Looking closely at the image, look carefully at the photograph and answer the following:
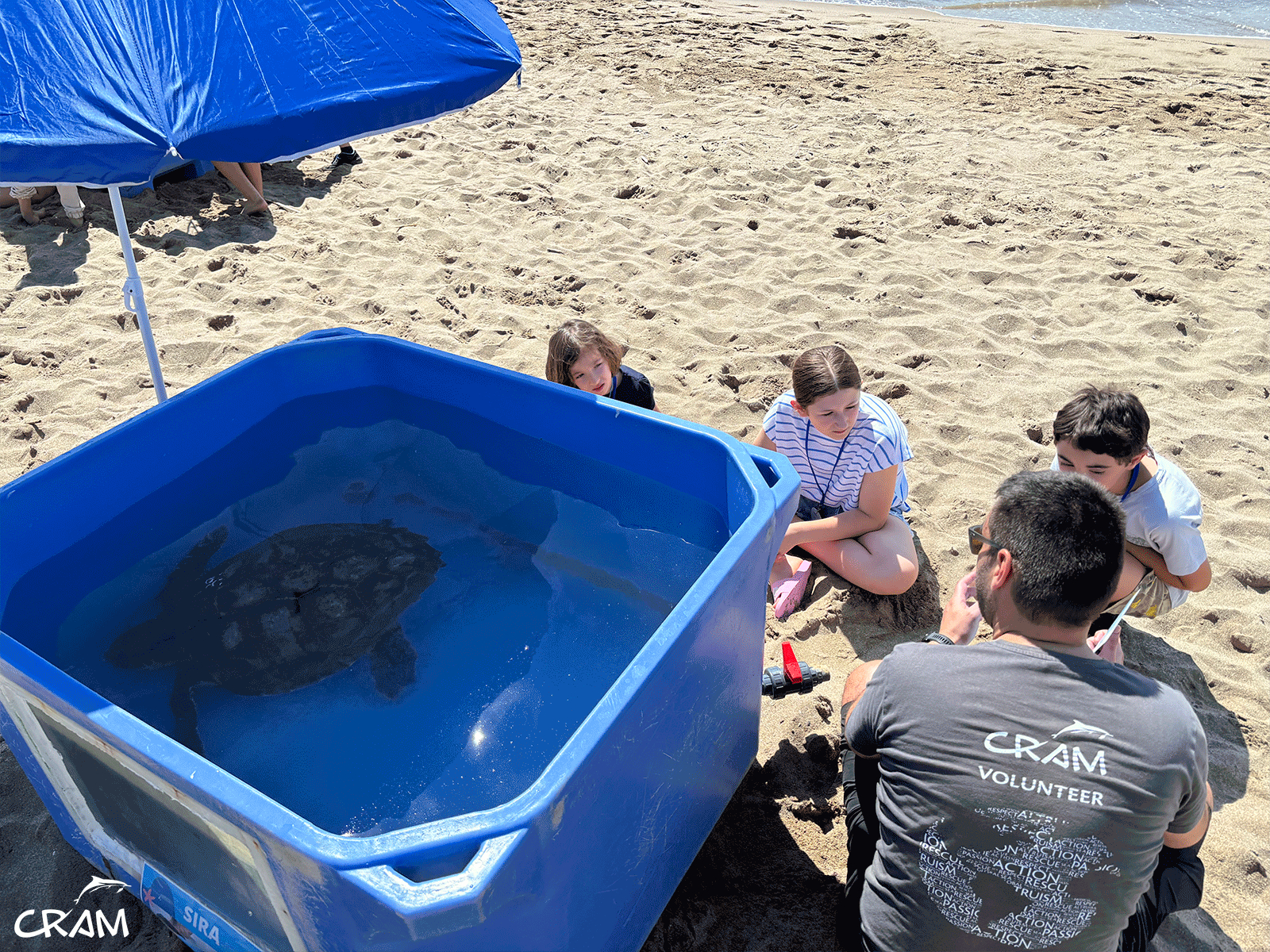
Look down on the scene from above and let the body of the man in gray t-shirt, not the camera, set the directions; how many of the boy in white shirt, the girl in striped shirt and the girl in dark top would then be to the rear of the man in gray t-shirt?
0

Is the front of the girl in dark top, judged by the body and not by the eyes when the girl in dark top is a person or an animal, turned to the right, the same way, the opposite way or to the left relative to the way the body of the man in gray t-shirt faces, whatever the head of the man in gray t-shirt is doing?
the opposite way

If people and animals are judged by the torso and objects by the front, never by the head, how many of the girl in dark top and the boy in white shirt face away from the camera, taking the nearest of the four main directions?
0

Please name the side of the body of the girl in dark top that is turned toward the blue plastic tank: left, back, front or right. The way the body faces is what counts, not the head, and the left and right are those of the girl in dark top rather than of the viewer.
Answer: front

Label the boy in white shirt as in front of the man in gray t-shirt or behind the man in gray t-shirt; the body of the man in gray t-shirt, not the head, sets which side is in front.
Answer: in front

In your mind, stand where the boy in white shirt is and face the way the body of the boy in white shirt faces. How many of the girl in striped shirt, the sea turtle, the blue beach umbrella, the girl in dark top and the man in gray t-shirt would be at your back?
0

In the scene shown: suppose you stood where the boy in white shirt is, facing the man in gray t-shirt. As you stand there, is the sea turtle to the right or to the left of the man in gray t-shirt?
right

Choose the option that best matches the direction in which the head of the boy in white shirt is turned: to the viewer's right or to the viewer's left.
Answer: to the viewer's left

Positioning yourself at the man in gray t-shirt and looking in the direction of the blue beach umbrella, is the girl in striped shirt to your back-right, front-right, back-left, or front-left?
front-right

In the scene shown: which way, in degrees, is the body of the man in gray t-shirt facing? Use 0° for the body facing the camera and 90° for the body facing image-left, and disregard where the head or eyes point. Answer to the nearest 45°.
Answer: approximately 180°

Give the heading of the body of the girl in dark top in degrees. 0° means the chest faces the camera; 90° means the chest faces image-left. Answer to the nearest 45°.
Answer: approximately 45°

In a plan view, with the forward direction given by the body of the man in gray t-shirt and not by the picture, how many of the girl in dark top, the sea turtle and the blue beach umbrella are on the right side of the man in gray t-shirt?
0

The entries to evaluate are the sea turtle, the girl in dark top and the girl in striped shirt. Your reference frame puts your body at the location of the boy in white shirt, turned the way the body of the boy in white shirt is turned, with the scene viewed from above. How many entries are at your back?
0

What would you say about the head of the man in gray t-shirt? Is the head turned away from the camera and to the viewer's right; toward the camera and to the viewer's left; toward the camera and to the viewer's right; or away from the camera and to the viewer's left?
away from the camera and to the viewer's left

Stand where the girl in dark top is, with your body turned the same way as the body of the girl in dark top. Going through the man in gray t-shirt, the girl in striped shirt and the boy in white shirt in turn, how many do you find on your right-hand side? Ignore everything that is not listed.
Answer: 0

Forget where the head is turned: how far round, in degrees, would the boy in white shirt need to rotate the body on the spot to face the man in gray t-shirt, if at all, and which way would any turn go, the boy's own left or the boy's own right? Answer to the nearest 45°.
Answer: approximately 45° to the boy's own left

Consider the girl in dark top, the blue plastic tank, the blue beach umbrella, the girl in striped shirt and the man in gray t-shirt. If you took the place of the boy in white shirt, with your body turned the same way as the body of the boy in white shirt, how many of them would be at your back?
0

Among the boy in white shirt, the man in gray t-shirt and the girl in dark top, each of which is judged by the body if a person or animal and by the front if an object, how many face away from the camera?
1

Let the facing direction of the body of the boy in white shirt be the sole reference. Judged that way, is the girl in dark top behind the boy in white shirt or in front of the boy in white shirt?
in front

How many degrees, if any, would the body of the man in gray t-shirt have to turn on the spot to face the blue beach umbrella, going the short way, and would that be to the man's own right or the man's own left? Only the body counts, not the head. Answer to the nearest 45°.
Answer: approximately 90° to the man's own left
